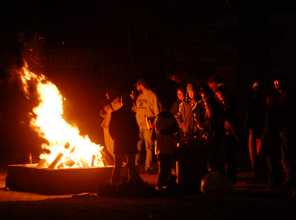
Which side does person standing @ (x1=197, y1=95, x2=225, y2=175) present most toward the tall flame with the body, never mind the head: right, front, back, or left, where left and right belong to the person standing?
front

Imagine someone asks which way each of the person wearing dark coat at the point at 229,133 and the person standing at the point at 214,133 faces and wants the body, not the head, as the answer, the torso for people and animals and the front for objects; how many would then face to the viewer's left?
2

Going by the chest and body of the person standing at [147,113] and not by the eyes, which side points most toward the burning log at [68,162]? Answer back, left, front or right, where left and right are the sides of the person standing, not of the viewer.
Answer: front

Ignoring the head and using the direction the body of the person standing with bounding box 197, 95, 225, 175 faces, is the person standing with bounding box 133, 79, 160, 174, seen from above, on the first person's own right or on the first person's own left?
on the first person's own right

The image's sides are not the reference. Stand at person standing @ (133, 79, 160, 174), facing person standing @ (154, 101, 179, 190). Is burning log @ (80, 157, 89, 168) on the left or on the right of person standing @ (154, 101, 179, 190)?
right

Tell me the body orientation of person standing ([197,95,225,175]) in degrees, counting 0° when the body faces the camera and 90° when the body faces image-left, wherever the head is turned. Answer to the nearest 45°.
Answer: approximately 90°

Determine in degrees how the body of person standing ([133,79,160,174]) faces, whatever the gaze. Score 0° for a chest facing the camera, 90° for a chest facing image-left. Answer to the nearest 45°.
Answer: approximately 45°

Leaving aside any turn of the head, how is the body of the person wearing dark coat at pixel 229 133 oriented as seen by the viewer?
to the viewer's left

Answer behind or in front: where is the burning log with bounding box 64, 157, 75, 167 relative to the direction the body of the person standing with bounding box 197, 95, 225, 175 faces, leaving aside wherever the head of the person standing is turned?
in front

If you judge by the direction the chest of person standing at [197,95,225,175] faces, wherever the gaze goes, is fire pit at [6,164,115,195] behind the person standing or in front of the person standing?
in front

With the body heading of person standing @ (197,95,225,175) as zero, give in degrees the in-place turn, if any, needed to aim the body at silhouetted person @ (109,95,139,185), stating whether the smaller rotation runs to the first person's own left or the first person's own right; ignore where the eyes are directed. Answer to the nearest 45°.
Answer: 0° — they already face them
